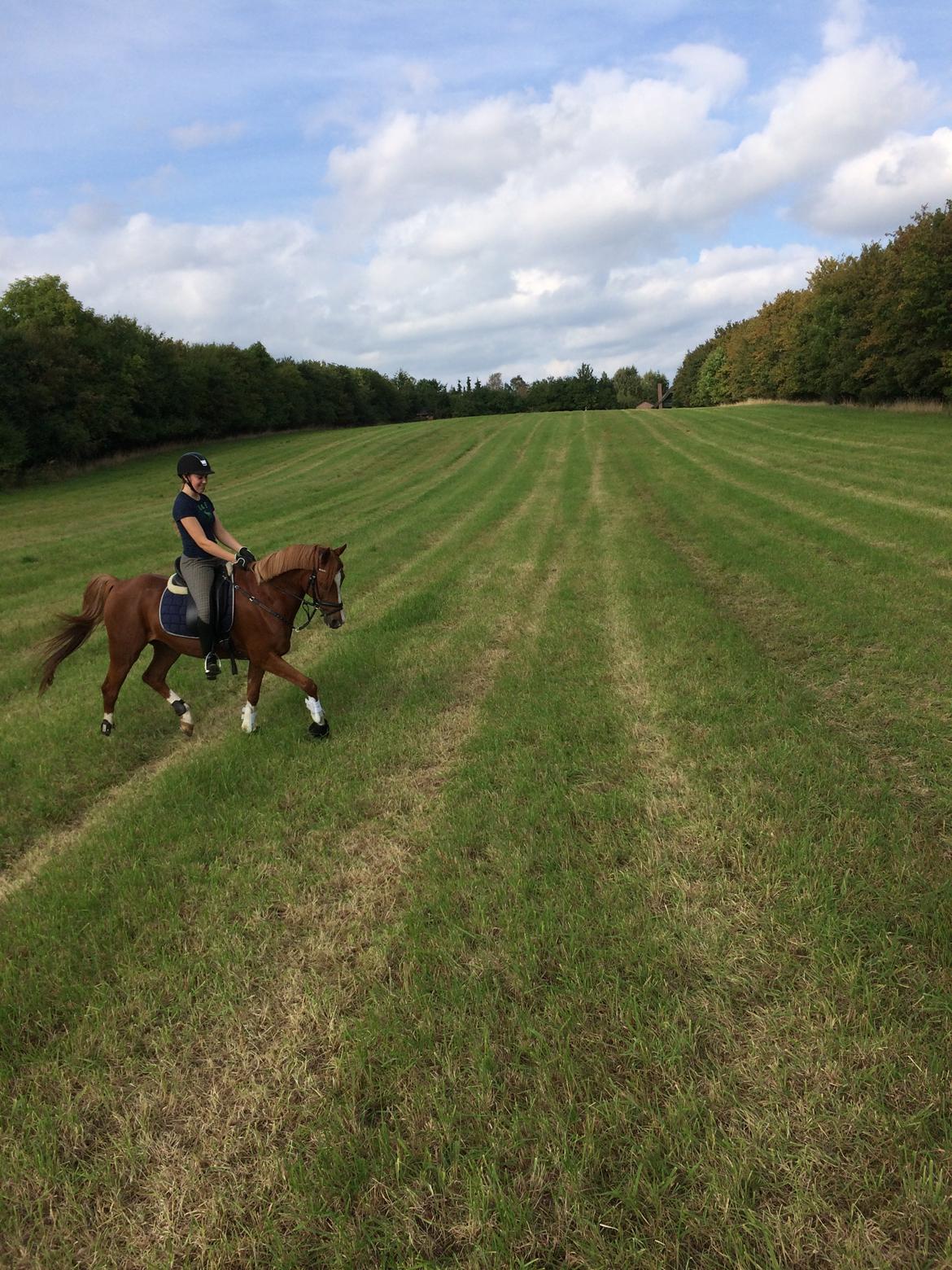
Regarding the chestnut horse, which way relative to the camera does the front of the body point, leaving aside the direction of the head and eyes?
to the viewer's right

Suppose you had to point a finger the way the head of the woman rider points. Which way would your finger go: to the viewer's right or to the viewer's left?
to the viewer's right
